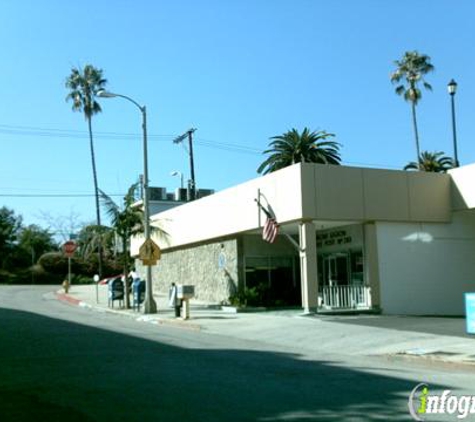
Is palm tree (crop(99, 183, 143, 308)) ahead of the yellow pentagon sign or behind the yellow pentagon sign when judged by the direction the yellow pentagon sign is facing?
behind

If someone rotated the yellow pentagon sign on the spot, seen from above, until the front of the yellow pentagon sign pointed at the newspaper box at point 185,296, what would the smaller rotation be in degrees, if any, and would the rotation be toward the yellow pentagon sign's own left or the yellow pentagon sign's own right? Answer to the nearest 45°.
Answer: approximately 45° to the yellow pentagon sign's own left

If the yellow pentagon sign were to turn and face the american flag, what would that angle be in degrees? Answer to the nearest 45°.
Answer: approximately 90° to its left

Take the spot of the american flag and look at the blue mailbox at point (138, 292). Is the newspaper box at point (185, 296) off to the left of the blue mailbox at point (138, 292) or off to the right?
left

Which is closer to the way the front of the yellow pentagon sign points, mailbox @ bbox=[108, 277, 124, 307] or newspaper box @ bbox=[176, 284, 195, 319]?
the newspaper box

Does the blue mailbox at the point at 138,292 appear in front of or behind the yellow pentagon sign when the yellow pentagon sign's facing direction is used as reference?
behind

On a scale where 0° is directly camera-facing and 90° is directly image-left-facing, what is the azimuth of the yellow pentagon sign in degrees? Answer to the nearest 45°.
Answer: approximately 0°
